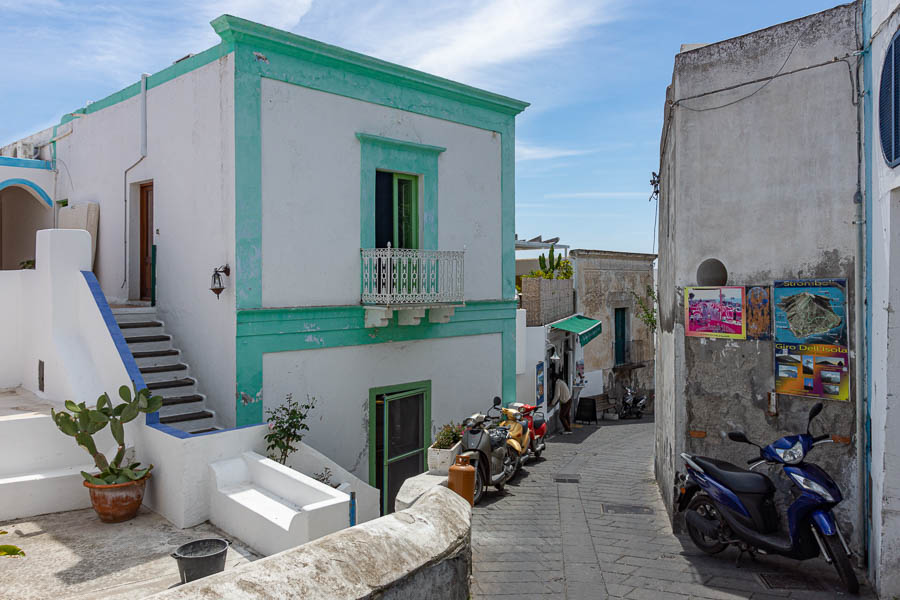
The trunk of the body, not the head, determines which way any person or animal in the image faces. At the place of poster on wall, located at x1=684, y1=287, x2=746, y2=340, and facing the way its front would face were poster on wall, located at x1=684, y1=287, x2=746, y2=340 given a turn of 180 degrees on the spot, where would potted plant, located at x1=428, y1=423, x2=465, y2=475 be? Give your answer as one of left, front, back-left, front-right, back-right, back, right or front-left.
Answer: back-left

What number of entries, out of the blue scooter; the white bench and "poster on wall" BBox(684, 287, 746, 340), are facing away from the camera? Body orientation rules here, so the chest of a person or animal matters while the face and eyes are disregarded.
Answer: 0

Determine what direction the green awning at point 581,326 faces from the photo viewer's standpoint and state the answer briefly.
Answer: facing the viewer and to the right of the viewer

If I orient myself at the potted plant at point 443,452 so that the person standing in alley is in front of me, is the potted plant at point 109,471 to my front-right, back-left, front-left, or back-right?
back-left

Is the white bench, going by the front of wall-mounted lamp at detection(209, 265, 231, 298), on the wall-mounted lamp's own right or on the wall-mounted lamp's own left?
on the wall-mounted lamp's own left

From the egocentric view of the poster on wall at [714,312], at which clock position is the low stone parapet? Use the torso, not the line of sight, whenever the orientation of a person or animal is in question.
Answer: The low stone parapet is roughly at 11 o'clock from the poster on wall.

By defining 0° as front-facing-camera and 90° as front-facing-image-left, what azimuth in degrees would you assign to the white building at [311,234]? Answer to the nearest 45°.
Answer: approximately 315°

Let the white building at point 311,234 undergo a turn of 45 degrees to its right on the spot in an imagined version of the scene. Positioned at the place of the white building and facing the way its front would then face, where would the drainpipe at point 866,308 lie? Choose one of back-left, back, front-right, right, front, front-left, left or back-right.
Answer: front-left

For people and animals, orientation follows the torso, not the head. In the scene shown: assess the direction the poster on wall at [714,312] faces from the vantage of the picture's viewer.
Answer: facing the viewer and to the left of the viewer

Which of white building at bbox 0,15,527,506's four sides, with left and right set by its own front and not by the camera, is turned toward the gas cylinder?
front

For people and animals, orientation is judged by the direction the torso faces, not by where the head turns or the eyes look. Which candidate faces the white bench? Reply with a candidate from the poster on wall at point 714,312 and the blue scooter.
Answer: the poster on wall

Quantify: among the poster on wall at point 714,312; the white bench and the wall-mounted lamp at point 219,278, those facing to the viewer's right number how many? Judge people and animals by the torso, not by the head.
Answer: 0

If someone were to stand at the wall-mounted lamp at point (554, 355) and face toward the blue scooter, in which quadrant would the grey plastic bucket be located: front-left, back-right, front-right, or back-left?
front-right
